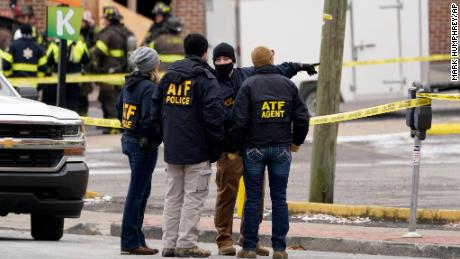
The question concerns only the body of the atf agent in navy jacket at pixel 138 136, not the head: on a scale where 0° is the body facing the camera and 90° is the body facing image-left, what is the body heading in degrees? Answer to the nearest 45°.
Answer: approximately 225°

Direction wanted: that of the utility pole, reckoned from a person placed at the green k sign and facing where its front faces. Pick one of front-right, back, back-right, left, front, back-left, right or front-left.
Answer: front-left

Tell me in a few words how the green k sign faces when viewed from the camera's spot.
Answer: facing the viewer

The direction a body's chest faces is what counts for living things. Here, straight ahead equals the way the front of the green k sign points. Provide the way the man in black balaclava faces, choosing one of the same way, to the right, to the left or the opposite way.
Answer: the same way

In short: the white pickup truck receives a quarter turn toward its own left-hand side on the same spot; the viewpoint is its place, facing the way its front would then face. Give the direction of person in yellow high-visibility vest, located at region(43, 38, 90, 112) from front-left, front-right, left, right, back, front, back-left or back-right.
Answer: front-left

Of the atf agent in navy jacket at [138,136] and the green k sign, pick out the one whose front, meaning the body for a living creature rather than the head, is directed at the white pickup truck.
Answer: the green k sign

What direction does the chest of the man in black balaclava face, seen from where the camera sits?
toward the camera
